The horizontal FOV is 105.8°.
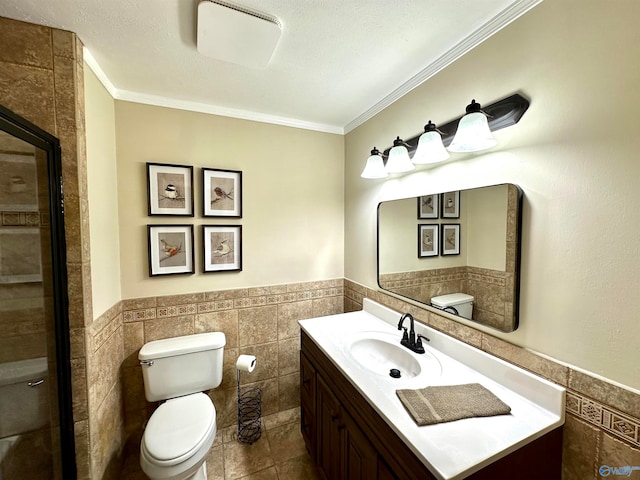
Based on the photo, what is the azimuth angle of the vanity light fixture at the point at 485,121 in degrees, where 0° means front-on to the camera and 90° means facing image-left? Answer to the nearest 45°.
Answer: approximately 45°

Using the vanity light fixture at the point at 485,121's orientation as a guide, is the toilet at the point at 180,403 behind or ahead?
ahead

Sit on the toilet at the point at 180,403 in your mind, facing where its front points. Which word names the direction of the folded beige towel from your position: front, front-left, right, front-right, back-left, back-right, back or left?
front-left

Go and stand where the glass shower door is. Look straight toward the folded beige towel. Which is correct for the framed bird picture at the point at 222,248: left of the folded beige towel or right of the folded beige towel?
left

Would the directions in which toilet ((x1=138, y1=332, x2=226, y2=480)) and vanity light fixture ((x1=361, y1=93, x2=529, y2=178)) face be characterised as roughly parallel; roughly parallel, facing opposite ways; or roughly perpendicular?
roughly perpendicular

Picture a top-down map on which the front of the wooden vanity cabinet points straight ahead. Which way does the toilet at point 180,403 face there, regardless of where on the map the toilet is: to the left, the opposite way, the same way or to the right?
to the left

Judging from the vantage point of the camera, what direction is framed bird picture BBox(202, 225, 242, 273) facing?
facing the viewer

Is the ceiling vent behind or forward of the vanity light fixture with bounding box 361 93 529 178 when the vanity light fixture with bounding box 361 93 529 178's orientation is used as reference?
forward

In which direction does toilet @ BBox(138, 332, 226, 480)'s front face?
toward the camera

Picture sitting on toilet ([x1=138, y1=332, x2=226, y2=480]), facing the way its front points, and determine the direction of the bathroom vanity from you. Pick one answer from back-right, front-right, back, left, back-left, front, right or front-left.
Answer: front-left

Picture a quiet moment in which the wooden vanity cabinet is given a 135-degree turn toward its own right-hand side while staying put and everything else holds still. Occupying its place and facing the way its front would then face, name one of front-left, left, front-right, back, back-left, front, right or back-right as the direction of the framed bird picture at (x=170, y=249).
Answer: left

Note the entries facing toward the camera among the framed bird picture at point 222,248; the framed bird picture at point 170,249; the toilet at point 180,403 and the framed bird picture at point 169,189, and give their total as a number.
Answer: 4

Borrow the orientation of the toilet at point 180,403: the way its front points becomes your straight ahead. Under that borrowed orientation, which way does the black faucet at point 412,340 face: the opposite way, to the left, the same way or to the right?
to the right

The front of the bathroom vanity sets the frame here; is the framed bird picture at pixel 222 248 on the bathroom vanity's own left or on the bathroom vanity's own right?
on the bathroom vanity's own right

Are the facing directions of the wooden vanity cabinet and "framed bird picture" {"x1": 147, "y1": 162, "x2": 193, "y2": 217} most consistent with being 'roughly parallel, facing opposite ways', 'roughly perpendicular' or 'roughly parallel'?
roughly perpendicular

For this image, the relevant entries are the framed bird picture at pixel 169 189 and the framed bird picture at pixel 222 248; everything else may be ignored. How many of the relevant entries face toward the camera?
2

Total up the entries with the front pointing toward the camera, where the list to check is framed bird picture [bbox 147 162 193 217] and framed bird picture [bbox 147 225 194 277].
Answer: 2
